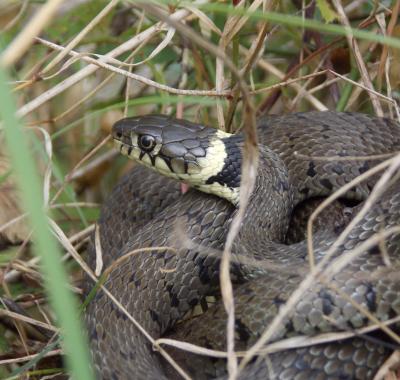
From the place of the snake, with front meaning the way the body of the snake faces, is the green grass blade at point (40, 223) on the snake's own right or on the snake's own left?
on the snake's own left

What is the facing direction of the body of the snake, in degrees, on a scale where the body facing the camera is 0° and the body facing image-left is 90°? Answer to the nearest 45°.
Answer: approximately 90°
